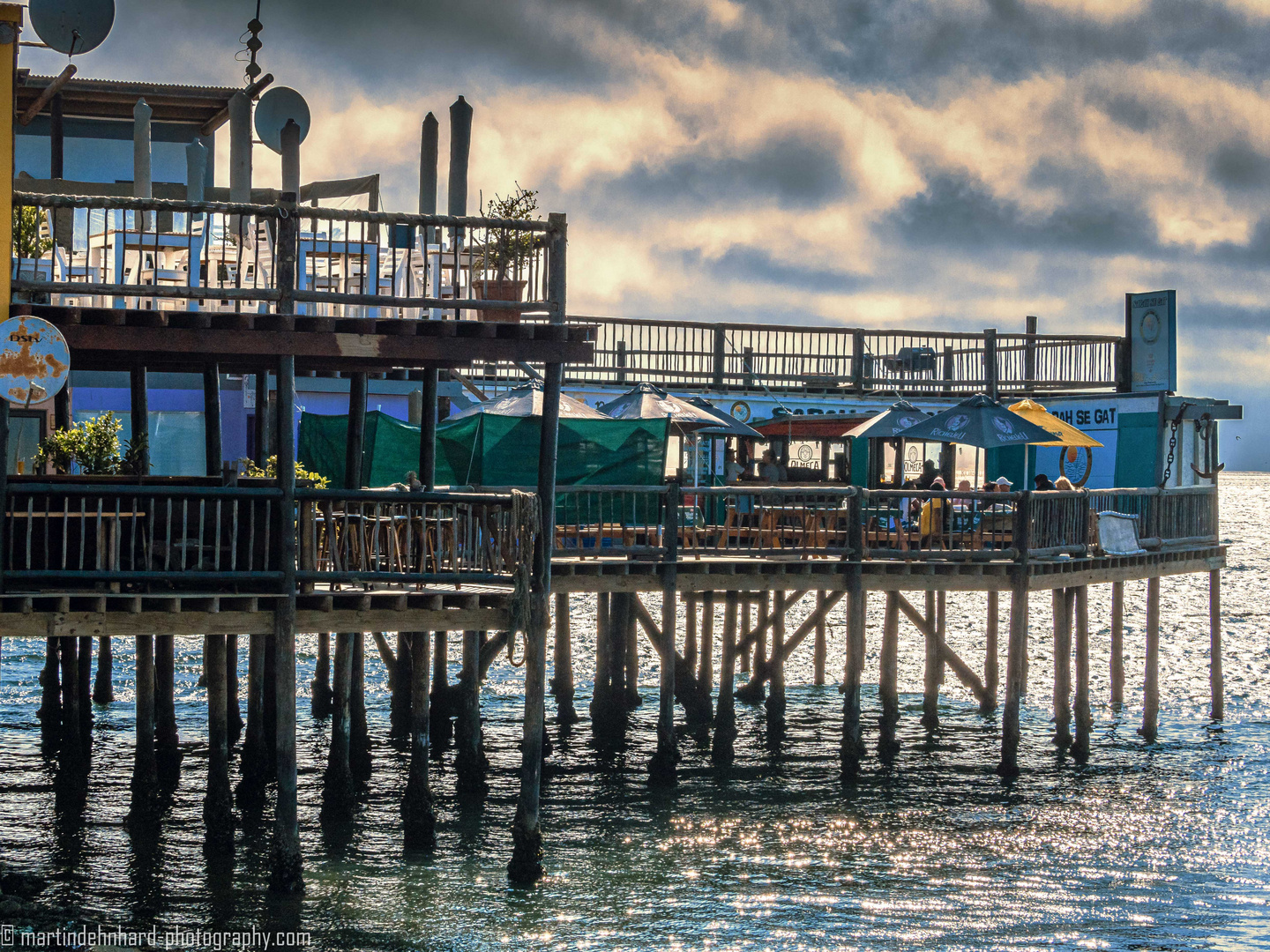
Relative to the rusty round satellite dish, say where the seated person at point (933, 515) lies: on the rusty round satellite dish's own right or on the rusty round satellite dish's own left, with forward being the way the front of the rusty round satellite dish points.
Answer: on the rusty round satellite dish's own left

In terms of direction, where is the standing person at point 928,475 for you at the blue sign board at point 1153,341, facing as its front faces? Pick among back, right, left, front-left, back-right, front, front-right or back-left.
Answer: front-right

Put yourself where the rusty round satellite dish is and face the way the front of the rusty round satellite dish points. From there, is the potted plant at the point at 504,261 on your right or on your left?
on your left

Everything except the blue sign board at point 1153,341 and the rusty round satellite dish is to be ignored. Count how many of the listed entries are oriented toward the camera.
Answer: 2

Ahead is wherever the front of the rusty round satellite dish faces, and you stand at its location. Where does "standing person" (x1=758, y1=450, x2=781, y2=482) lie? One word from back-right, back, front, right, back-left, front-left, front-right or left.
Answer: back-left

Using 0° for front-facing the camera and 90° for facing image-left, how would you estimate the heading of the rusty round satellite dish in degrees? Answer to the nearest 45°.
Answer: approximately 0°
